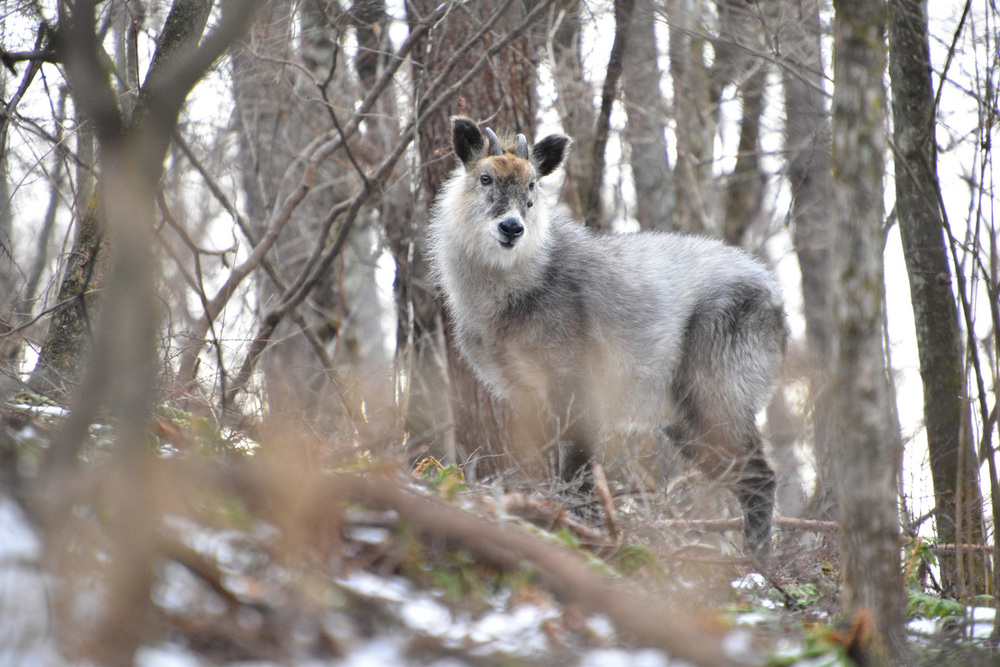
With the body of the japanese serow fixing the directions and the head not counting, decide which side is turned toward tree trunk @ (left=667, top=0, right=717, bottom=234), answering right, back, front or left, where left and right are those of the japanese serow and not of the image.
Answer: right

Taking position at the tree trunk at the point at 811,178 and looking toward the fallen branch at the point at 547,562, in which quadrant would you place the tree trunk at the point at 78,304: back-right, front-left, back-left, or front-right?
front-right

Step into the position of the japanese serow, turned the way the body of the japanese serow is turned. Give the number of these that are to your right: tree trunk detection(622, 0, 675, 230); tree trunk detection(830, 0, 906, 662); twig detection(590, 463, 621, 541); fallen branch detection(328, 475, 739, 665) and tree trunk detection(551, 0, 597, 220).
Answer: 2

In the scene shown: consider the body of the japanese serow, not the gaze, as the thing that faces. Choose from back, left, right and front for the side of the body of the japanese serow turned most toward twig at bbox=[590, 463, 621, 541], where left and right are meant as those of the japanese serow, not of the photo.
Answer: left

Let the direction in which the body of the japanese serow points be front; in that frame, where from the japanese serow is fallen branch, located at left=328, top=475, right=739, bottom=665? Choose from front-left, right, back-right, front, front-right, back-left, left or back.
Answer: left

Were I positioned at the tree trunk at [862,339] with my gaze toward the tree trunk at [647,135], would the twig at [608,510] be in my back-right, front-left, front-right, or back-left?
front-left

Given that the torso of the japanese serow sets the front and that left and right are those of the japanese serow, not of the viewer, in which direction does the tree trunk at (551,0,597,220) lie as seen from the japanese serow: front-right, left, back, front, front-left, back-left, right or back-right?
right

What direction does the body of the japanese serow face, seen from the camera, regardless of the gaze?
to the viewer's left
